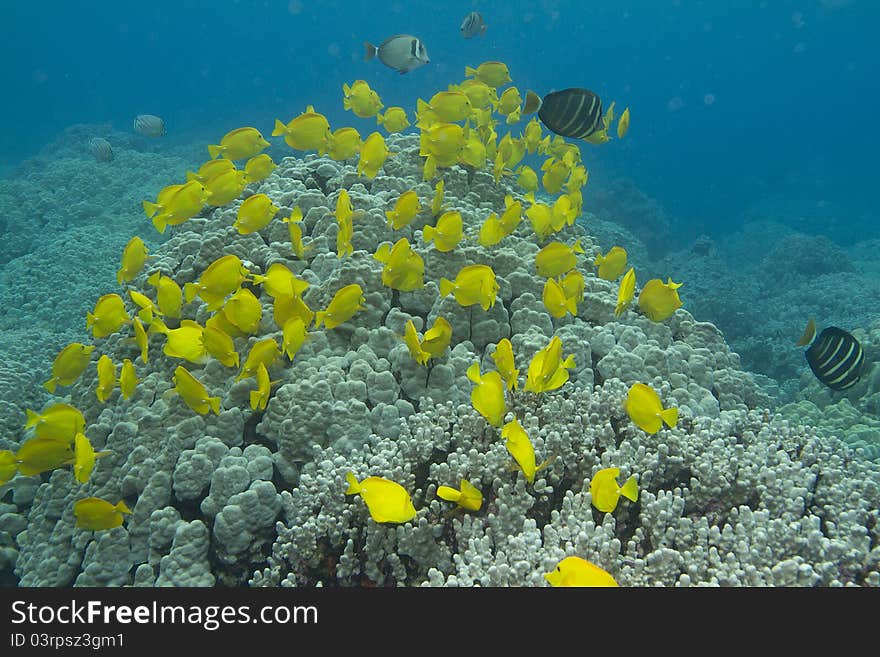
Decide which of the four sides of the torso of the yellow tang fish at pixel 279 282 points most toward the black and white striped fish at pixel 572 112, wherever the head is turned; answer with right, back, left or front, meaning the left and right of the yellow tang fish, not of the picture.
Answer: front

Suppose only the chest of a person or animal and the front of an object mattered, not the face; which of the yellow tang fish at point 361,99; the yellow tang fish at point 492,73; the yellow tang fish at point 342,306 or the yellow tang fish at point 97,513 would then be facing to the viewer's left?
the yellow tang fish at point 97,513

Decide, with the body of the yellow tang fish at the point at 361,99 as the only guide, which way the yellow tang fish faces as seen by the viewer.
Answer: to the viewer's right

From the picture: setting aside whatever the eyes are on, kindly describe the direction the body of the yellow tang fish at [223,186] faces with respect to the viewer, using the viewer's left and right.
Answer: facing to the right of the viewer

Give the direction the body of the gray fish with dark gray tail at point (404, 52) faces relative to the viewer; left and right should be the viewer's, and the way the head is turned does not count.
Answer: facing to the right of the viewer

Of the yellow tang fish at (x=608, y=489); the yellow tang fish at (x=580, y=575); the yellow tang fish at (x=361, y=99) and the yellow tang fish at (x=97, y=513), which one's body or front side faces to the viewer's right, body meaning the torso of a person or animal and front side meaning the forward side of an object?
the yellow tang fish at (x=361, y=99)

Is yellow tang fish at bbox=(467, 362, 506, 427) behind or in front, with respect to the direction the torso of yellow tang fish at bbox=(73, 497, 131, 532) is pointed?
behind

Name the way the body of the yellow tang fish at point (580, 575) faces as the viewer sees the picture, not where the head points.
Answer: to the viewer's left

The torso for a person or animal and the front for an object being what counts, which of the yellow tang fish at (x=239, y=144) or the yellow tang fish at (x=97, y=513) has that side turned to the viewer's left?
the yellow tang fish at (x=97, y=513)

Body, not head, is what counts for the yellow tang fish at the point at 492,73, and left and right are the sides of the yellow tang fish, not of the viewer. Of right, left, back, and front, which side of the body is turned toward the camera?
right

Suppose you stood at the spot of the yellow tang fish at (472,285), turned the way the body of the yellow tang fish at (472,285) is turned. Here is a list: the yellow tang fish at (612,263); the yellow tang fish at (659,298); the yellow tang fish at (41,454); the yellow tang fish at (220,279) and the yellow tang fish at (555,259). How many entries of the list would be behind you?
2

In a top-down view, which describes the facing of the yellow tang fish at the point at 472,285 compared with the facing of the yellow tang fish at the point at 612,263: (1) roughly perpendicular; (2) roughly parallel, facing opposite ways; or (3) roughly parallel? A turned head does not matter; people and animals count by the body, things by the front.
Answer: roughly parallel
